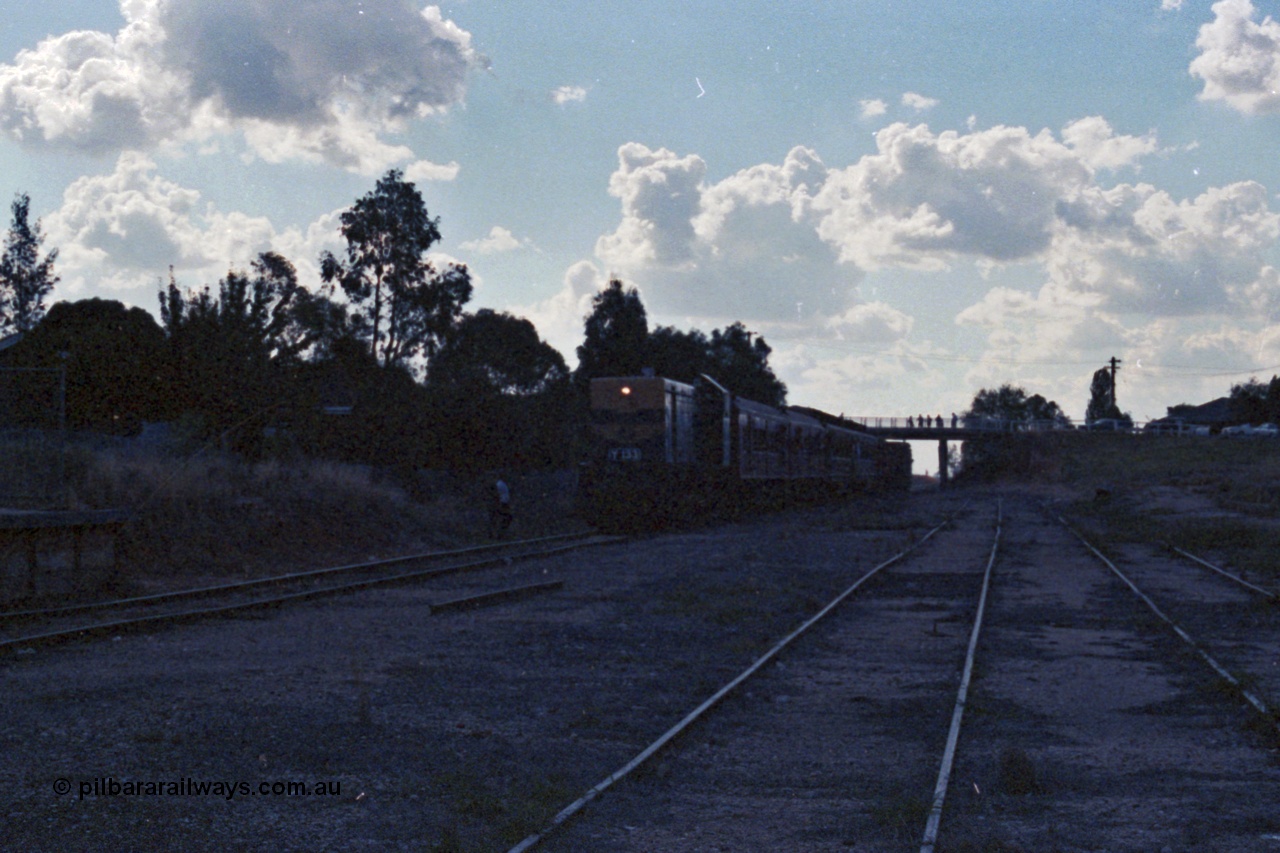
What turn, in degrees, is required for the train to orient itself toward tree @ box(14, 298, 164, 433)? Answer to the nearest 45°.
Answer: approximately 45° to its right

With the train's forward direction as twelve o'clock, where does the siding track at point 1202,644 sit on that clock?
The siding track is roughly at 10 o'clock from the train.

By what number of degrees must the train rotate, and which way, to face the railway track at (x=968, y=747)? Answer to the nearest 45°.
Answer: approximately 45° to its left

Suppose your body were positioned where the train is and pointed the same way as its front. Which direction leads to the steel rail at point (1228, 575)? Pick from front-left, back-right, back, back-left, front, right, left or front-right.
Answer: left

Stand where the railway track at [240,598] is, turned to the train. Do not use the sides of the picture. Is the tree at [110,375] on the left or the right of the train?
left

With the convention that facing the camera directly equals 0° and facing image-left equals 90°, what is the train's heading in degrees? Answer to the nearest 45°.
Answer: approximately 45°
